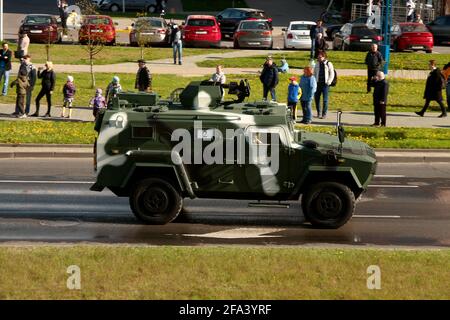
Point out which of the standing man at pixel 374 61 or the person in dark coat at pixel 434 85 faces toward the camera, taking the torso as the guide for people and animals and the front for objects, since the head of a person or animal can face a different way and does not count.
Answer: the standing man

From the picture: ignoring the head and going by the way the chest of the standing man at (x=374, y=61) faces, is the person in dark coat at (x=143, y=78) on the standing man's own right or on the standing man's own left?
on the standing man's own right

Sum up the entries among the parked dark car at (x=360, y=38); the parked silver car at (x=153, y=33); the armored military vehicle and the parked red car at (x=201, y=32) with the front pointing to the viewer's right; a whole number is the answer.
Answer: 1

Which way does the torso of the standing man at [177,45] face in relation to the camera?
toward the camera

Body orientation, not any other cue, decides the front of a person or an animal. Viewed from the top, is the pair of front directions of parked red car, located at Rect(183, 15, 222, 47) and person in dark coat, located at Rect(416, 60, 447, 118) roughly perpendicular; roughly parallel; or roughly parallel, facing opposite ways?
roughly perpendicular

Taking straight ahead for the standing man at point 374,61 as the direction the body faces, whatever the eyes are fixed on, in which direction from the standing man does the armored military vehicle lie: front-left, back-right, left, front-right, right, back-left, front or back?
front

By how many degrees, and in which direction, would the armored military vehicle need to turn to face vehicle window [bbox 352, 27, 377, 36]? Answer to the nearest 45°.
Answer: approximately 90° to its left
